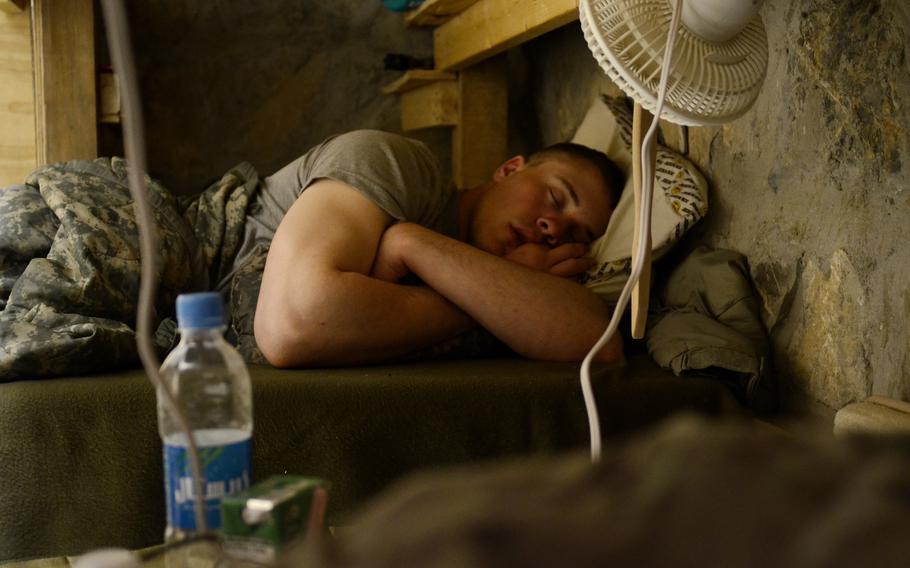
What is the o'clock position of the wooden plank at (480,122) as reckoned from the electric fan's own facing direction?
The wooden plank is roughly at 1 o'clock from the electric fan.

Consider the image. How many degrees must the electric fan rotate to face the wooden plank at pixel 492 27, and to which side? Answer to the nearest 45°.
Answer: approximately 45° to its right

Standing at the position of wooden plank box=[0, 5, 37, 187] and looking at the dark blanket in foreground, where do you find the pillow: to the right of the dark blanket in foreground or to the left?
left
